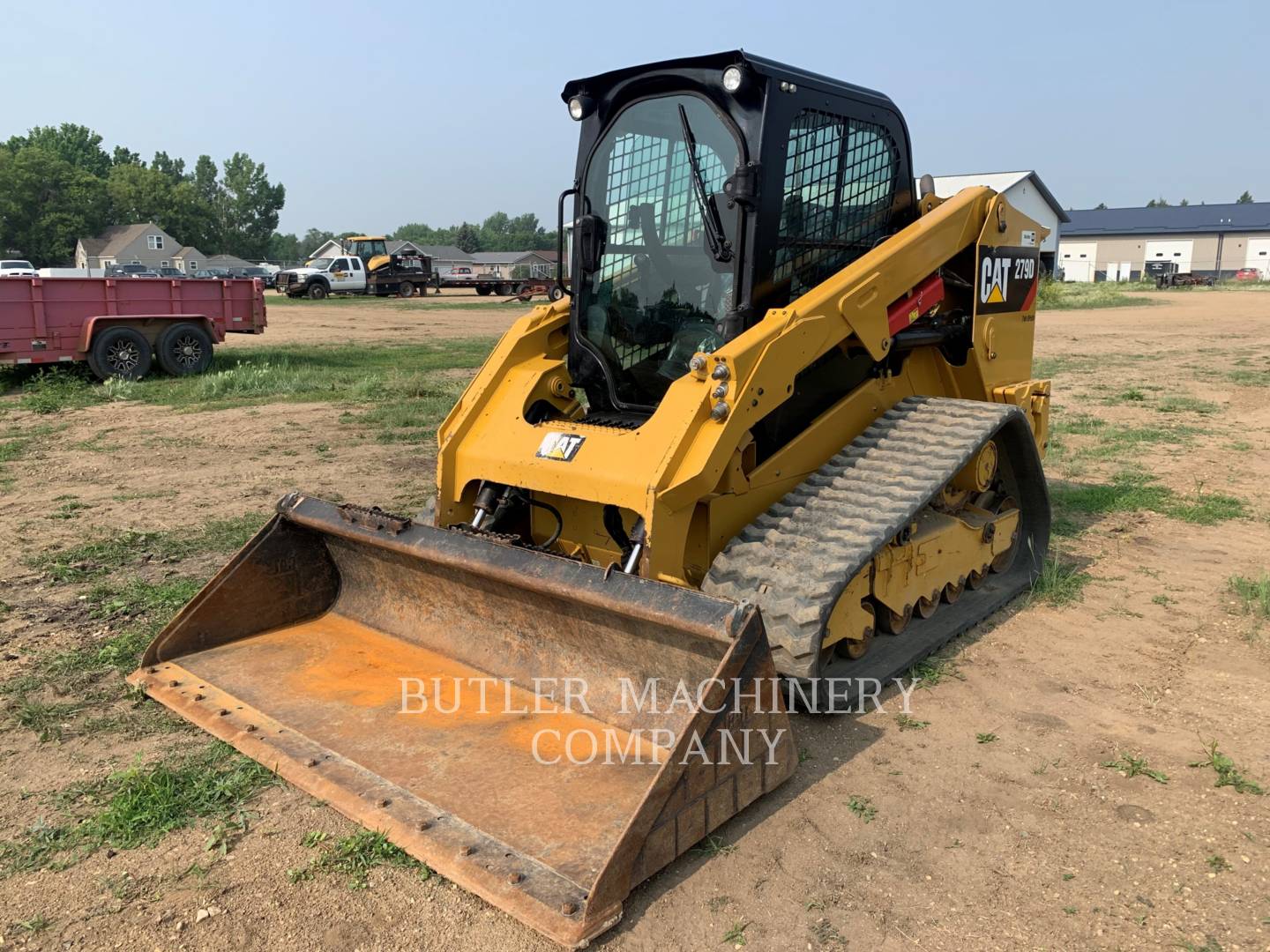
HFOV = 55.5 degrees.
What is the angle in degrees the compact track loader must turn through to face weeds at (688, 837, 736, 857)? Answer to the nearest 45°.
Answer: approximately 45° to its left

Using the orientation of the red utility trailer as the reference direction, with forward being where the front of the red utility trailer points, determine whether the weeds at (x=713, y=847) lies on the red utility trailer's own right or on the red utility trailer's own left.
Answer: on the red utility trailer's own left

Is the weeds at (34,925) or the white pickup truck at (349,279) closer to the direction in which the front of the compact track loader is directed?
the weeds

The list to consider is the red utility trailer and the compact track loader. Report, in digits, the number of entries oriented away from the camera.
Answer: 0

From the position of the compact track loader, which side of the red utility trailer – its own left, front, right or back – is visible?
left

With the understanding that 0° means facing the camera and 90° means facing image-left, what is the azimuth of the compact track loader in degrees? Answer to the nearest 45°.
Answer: approximately 45°

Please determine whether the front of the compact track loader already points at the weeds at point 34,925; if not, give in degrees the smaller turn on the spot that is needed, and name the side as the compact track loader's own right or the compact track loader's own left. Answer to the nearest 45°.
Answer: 0° — it already faces it

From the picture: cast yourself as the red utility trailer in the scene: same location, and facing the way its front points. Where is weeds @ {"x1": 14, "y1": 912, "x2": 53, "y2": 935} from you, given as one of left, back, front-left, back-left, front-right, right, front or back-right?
left

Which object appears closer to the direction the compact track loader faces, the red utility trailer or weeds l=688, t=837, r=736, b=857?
the weeds

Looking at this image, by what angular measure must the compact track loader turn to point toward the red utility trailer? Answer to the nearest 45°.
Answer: approximately 90° to its right

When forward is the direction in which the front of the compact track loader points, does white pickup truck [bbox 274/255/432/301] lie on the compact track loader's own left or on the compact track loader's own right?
on the compact track loader's own right

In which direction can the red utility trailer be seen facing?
to the viewer's left
